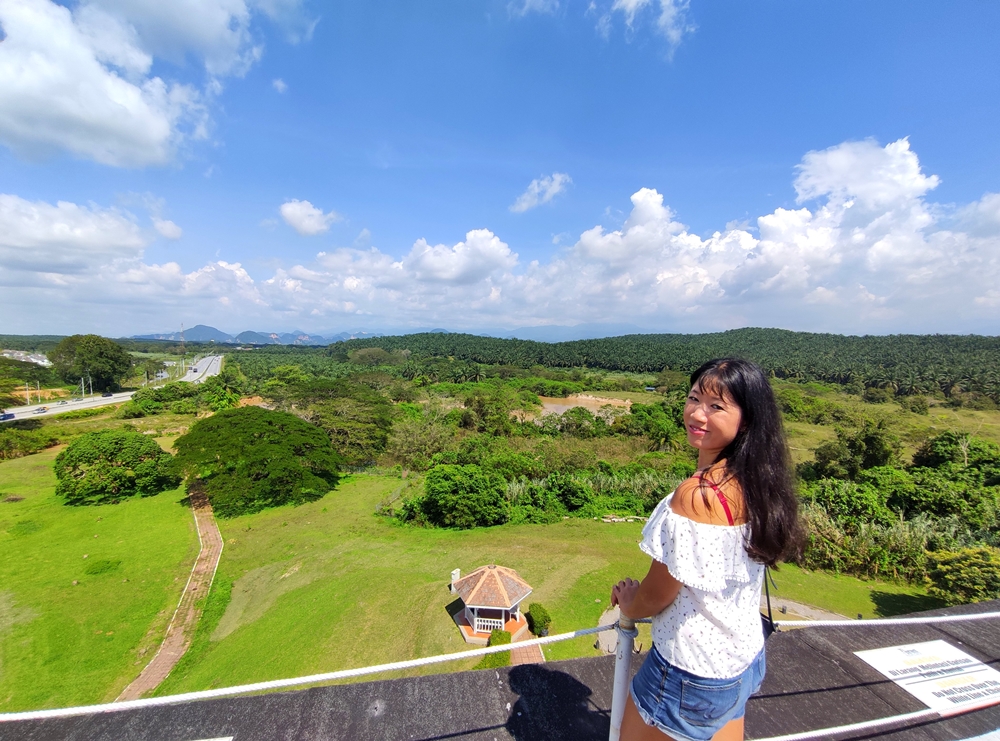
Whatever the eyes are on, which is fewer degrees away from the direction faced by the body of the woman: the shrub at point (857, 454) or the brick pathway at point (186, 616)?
the brick pathway

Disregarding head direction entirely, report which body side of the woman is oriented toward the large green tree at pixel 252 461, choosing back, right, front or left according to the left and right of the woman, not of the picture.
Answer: front

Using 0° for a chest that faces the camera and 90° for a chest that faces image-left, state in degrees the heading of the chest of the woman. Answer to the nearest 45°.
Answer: approximately 135°

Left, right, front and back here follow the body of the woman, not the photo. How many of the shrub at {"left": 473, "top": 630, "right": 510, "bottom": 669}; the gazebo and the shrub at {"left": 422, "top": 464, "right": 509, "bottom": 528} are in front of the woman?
3

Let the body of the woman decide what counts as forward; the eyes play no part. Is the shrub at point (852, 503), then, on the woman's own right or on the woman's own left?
on the woman's own right

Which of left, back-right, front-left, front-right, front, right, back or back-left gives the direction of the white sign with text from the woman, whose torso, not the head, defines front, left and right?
right

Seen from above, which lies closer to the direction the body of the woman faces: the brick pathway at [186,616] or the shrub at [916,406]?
the brick pathway

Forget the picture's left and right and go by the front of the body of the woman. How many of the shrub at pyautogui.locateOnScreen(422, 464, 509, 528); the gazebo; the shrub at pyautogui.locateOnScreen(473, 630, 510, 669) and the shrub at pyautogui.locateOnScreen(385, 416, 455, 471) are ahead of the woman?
4

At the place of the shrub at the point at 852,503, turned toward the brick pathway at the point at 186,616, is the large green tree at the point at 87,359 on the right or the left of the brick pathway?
right

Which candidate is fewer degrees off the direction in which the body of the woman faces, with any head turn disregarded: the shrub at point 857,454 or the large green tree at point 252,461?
the large green tree

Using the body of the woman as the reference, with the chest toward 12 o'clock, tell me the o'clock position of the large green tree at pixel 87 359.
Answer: The large green tree is roughly at 11 o'clock from the woman.

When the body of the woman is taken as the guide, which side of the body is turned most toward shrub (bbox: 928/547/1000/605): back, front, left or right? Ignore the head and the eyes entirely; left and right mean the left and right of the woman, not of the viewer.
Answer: right
